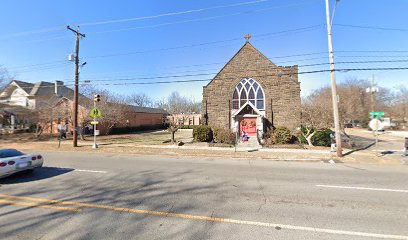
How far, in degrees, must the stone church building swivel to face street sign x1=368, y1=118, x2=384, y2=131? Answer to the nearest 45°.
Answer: approximately 45° to its left

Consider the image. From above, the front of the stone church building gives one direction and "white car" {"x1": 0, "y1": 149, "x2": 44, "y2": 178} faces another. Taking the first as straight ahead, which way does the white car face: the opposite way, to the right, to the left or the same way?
to the right

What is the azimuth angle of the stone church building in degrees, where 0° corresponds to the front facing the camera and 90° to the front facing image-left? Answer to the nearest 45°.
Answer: approximately 0°

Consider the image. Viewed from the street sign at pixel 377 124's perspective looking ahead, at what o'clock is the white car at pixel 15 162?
The white car is roughly at 8 o'clock from the street sign.

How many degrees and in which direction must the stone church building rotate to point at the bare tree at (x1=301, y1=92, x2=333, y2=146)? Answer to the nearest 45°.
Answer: approximately 45° to its left

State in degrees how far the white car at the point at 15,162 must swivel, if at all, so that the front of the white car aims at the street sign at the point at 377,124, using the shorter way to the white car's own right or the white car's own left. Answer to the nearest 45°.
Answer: approximately 180°

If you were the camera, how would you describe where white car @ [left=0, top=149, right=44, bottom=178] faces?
facing away from the viewer and to the left of the viewer
